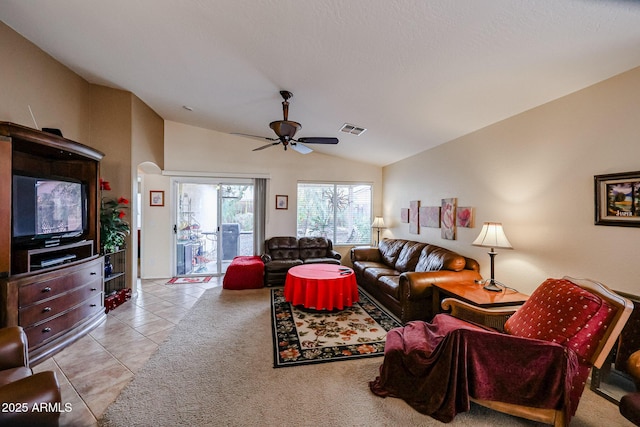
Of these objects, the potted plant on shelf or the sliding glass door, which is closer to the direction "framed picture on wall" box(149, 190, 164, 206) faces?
the potted plant on shelf

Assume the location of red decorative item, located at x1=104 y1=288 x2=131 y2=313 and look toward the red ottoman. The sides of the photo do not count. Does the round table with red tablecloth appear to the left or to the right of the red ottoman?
right

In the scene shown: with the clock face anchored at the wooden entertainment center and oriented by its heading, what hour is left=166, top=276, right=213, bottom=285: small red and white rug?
The small red and white rug is roughly at 9 o'clock from the wooden entertainment center.

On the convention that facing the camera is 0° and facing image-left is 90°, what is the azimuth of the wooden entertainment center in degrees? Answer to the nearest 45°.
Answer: approximately 315°

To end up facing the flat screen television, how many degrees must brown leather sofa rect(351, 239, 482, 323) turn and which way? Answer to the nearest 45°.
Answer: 0° — it already faces it

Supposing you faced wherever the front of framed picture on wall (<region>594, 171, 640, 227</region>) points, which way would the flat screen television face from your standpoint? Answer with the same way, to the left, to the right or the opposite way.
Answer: the opposite way

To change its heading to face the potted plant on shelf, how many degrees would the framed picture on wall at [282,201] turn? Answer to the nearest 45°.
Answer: approximately 45° to its right

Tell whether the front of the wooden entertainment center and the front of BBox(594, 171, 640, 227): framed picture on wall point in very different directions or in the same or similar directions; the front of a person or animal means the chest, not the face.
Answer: very different directions

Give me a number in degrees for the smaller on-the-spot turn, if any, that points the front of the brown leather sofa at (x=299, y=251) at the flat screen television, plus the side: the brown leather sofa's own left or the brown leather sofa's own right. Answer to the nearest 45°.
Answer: approximately 45° to the brown leather sofa's own right

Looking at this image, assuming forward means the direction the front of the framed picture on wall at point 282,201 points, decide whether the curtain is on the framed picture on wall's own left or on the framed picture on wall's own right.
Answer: on the framed picture on wall's own right

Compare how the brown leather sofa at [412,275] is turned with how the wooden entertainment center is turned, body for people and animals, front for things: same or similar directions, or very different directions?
very different directions

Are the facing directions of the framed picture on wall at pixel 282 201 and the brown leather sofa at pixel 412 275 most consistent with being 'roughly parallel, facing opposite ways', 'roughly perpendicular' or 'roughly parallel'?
roughly perpendicular
